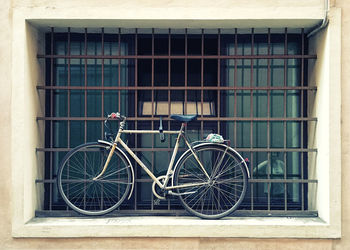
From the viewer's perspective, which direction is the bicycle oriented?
to the viewer's left
